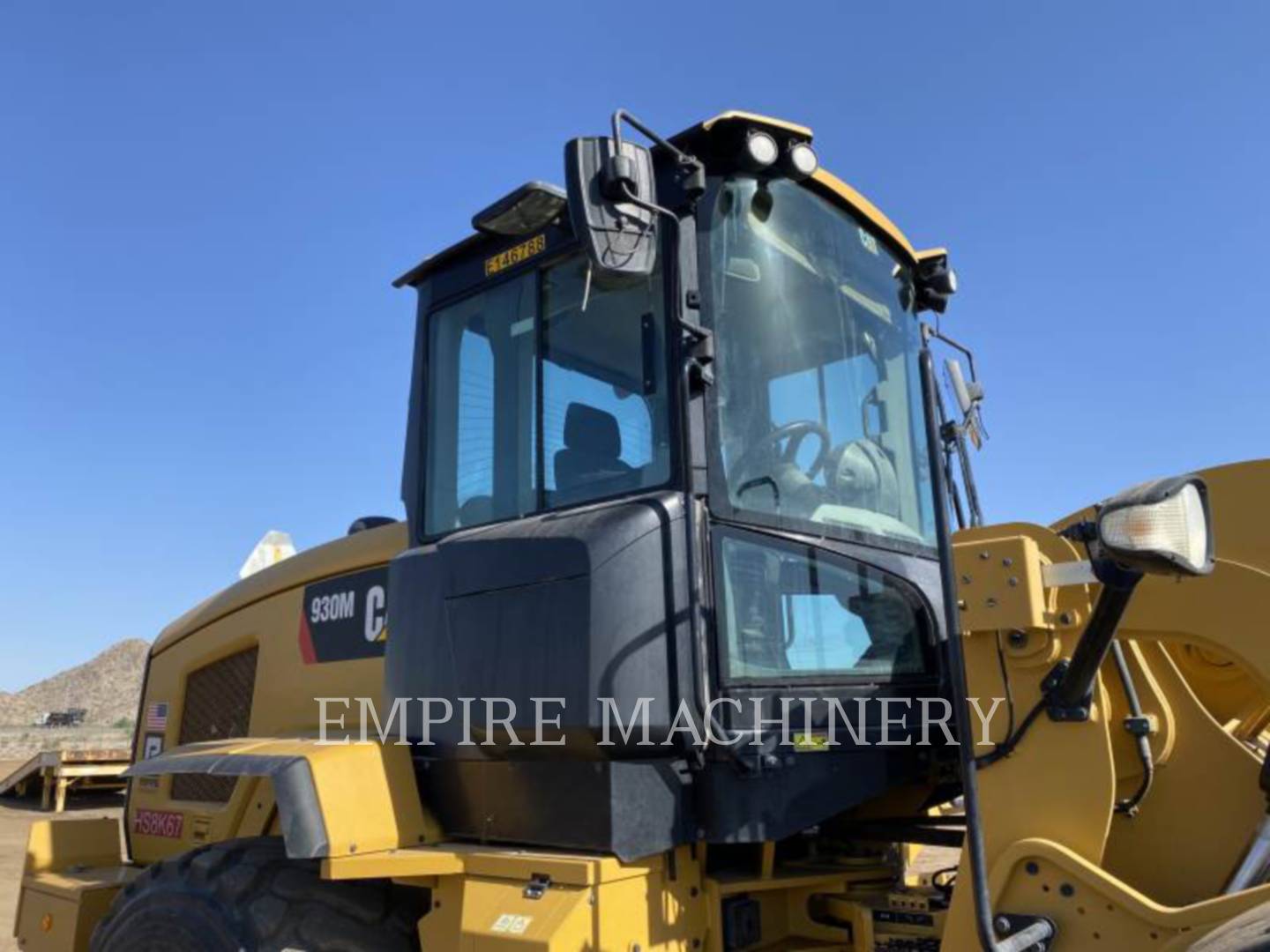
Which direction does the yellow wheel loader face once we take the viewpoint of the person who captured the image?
facing the viewer and to the right of the viewer
